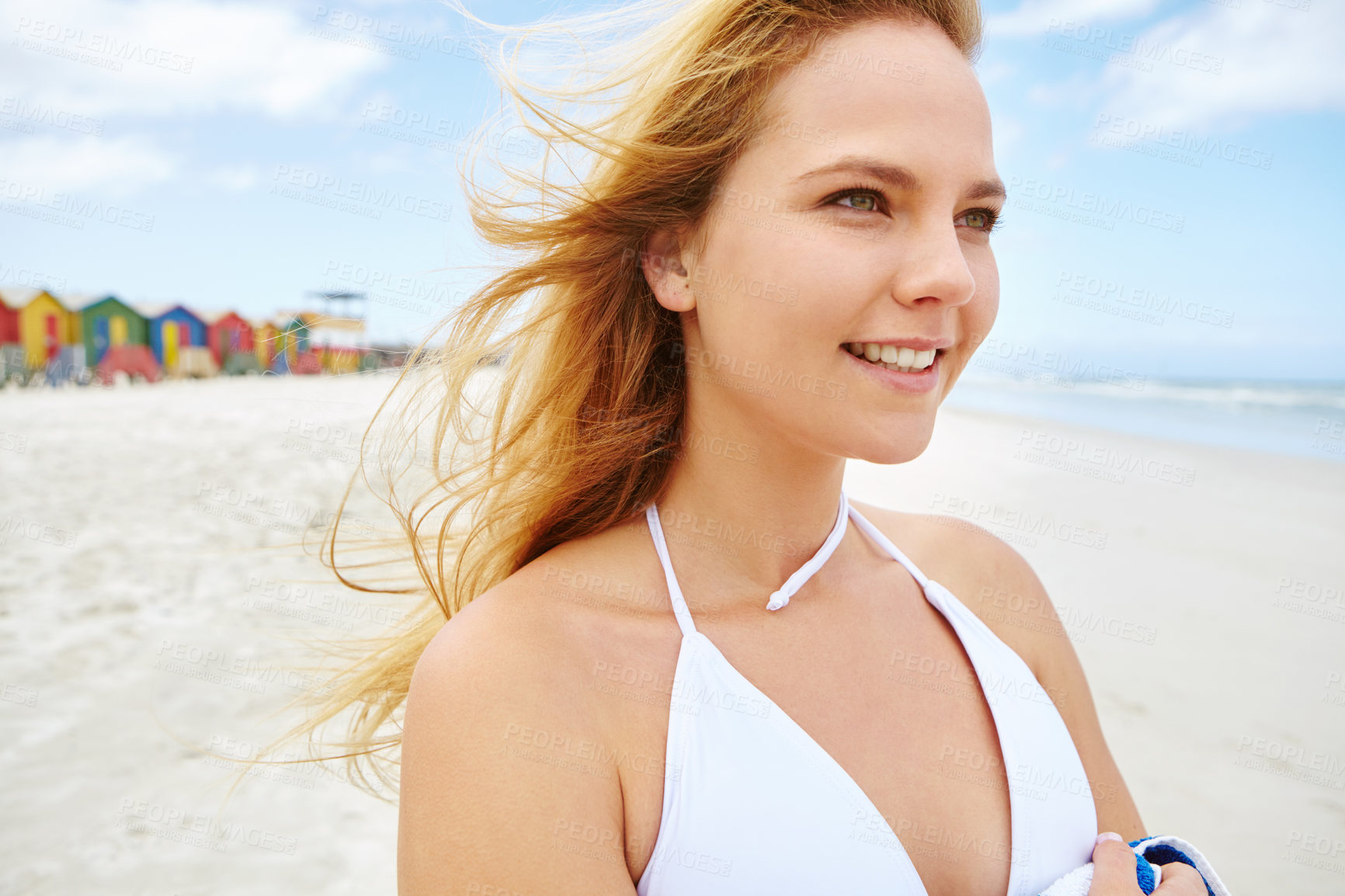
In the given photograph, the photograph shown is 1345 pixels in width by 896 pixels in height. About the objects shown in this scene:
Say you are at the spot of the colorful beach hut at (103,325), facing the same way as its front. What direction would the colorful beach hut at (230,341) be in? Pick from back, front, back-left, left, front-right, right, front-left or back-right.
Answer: left

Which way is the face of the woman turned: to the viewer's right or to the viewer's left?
to the viewer's right

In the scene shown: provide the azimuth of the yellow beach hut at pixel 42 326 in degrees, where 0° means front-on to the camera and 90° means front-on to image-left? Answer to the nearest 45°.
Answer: approximately 315°

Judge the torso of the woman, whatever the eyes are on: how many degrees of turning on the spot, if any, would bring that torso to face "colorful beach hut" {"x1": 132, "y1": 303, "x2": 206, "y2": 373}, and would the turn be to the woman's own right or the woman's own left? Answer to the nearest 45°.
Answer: approximately 180°

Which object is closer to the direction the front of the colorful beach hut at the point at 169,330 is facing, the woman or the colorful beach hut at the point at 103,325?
the woman

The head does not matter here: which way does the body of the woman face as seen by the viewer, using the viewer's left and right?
facing the viewer and to the right of the viewer

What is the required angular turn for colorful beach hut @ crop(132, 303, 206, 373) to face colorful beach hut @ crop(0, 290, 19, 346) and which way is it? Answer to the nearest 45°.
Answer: approximately 90° to its right

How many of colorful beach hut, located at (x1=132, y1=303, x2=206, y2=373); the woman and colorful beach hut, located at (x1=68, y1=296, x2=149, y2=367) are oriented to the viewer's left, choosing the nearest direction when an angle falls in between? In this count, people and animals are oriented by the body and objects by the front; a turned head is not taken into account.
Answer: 0

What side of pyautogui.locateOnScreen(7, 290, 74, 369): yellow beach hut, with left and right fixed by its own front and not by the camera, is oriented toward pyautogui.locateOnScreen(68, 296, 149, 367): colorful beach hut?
left

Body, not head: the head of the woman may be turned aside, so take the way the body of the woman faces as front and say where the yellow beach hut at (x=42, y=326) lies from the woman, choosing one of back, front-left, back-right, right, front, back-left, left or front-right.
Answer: back

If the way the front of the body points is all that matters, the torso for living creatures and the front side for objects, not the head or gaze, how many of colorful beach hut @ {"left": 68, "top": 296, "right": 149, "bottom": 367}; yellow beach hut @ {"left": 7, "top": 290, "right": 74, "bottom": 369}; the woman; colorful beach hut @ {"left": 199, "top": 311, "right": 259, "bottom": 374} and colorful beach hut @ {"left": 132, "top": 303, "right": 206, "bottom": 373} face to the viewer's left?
0

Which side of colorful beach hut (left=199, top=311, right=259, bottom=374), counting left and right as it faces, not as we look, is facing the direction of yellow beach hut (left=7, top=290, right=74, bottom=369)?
right

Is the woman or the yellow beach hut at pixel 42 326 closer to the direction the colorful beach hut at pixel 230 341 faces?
the woman

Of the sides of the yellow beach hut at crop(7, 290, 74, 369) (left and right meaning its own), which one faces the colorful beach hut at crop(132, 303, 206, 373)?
left

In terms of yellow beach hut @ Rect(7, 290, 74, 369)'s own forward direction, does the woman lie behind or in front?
in front

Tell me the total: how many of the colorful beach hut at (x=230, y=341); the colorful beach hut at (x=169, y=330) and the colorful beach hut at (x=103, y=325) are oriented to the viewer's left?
0

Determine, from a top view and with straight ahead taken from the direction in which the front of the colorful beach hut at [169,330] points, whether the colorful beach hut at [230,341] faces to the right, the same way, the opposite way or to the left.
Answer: the same way

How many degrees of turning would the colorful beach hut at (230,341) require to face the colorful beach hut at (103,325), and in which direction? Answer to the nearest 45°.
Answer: approximately 90° to its right
